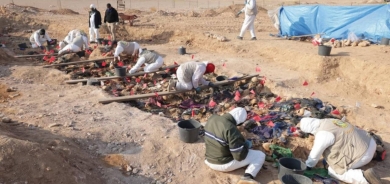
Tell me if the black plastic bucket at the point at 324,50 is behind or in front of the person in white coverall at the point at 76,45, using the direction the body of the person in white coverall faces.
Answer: behind

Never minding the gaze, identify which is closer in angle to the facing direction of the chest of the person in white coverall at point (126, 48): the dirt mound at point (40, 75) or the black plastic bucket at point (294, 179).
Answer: the dirt mound

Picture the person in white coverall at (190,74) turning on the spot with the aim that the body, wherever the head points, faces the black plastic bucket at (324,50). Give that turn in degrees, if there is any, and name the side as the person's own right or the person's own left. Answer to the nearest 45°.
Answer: approximately 45° to the person's own left

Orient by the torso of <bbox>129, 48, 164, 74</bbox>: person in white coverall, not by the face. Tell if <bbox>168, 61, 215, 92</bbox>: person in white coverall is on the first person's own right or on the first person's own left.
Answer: on the first person's own left

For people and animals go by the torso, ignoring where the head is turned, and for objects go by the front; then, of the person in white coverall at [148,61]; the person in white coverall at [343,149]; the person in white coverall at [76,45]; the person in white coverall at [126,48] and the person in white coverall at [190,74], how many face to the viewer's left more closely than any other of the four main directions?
4

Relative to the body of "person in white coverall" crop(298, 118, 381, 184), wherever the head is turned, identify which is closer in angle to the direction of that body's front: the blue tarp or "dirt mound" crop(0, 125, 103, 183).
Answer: the dirt mound

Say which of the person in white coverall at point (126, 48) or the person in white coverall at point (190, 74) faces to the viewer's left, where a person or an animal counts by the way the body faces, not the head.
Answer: the person in white coverall at point (126, 48)
